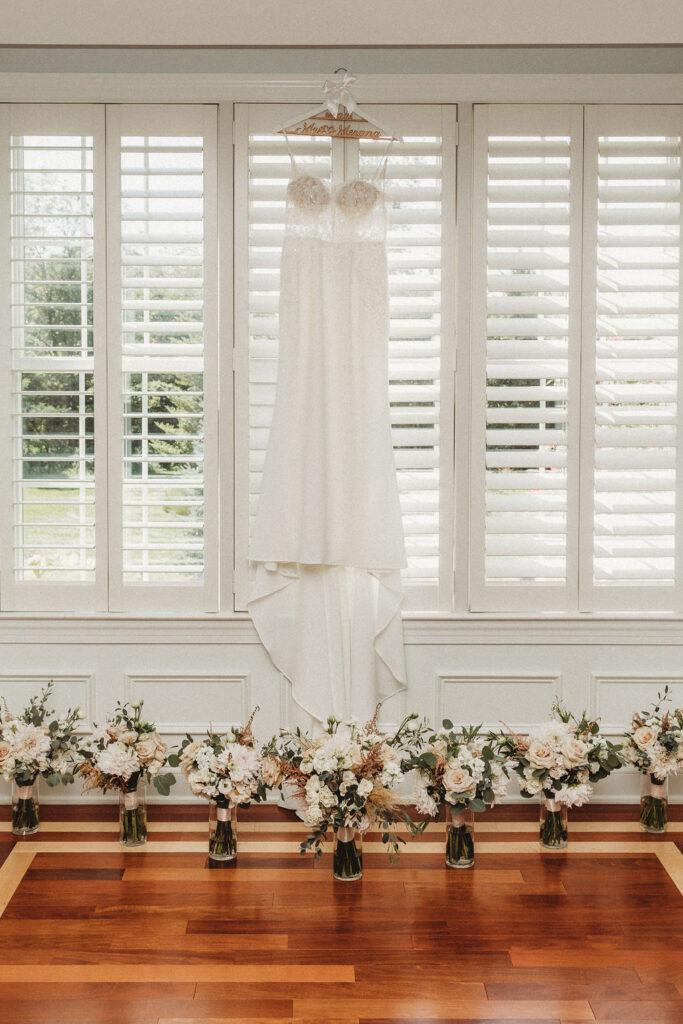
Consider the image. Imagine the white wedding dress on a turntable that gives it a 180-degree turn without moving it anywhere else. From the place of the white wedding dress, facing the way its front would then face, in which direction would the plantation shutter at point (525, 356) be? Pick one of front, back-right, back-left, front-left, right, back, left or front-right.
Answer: right

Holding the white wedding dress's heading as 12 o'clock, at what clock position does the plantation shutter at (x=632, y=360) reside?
The plantation shutter is roughly at 9 o'clock from the white wedding dress.

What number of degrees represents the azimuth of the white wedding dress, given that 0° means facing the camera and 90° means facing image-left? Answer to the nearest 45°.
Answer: approximately 0°

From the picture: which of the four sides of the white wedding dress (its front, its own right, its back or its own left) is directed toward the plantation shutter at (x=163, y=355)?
right

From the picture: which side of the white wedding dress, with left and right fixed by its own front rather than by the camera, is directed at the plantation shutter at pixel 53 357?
right
